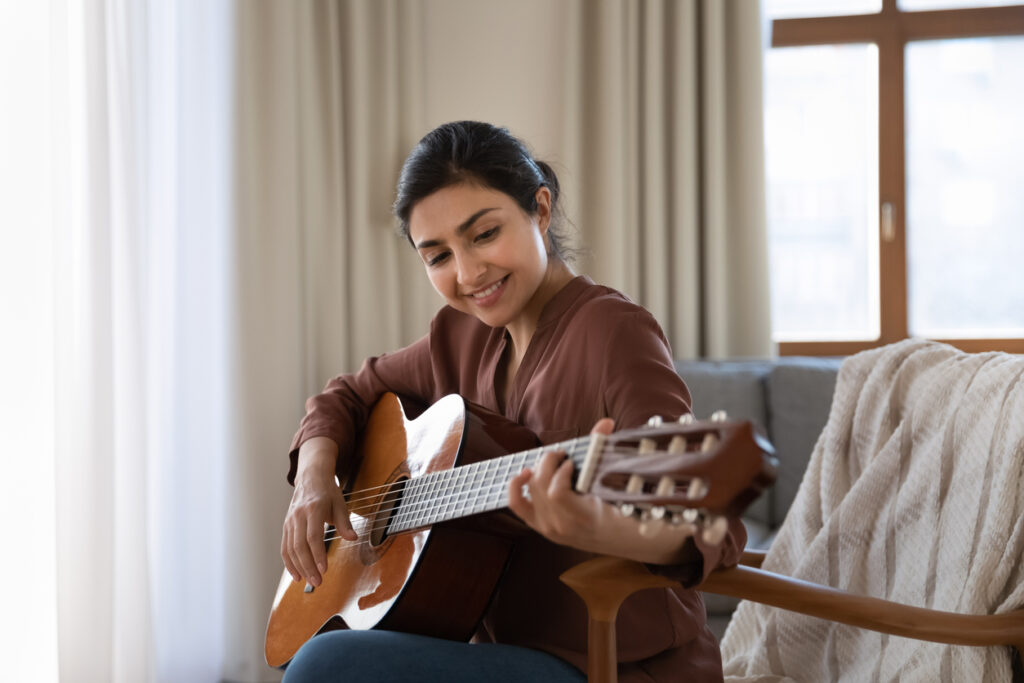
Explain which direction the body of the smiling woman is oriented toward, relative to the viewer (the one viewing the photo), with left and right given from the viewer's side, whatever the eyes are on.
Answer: facing the viewer and to the left of the viewer

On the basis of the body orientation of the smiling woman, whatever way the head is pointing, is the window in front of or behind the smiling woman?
behind

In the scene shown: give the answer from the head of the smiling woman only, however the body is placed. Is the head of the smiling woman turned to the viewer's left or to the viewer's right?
to the viewer's left
